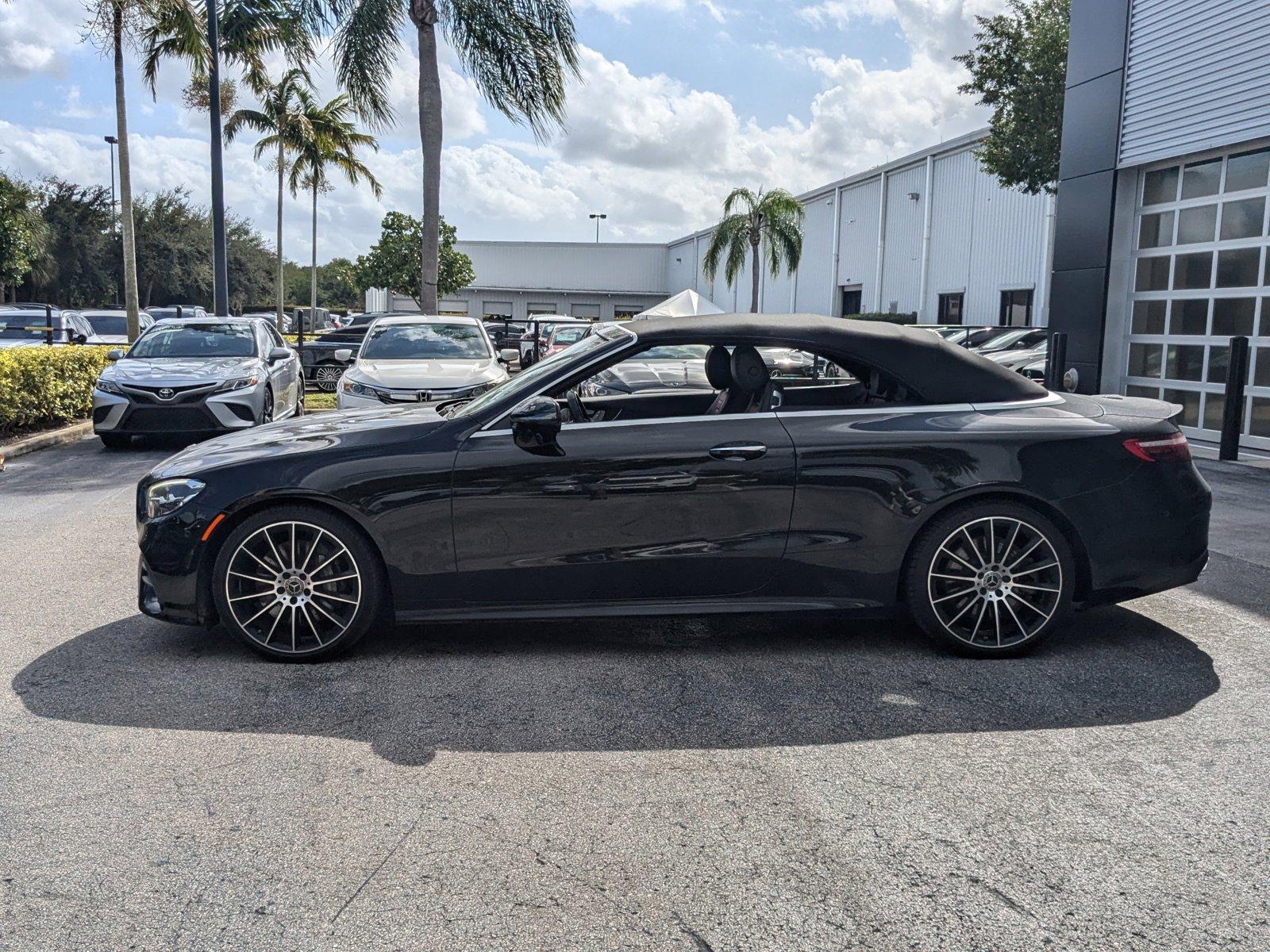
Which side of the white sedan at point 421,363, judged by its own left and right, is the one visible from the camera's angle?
front

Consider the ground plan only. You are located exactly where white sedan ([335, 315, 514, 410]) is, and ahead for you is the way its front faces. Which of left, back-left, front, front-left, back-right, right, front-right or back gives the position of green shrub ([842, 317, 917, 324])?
back-left

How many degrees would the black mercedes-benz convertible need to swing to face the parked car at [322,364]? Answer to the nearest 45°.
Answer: approximately 90° to its right

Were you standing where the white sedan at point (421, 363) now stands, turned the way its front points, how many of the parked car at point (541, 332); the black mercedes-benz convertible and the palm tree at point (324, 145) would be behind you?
2

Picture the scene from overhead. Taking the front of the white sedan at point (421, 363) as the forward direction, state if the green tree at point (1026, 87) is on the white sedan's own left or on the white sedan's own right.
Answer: on the white sedan's own left

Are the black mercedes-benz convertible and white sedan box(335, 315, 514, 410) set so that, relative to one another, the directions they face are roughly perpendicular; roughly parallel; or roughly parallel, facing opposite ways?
roughly perpendicular

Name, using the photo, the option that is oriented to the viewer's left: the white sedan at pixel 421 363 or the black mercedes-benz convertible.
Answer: the black mercedes-benz convertible

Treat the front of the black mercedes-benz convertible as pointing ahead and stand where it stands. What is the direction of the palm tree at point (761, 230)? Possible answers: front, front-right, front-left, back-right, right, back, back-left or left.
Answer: right

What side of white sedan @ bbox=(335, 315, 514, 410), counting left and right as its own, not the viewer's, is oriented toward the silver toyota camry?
right

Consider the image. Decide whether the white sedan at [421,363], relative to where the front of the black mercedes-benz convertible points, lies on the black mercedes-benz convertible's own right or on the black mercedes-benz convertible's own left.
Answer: on the black mercedes-benz convertible's own right

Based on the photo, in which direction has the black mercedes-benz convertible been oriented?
to the viewer's left

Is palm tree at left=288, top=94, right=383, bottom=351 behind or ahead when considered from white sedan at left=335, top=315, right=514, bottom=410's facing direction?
behind

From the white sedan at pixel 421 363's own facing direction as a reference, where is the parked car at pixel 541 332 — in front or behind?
behind

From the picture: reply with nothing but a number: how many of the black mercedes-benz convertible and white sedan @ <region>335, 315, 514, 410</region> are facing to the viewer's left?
1
